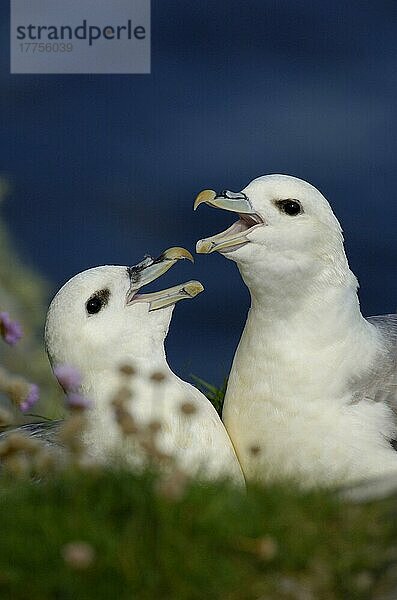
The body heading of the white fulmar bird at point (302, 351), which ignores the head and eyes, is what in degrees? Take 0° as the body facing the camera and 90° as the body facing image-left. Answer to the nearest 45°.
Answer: approximately 45°

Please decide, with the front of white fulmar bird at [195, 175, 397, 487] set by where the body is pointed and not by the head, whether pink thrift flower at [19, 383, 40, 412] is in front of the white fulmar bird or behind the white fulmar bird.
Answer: in front
